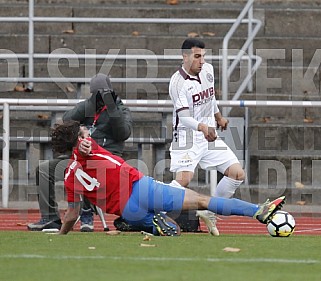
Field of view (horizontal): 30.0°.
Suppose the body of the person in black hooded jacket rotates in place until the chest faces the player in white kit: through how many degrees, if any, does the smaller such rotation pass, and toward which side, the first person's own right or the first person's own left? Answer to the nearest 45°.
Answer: approximately 135° to the first person's own left

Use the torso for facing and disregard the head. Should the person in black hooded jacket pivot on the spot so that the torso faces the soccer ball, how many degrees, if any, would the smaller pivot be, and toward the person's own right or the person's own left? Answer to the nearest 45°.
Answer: approximately 90° to the person's own left

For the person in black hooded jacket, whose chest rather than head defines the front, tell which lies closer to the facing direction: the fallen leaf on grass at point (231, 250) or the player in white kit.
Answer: the fallen leaf on grass

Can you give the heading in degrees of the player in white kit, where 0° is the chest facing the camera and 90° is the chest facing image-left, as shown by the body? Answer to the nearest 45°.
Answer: approximately 315°

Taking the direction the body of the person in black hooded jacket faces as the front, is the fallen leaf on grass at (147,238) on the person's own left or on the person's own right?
on the person's own left
